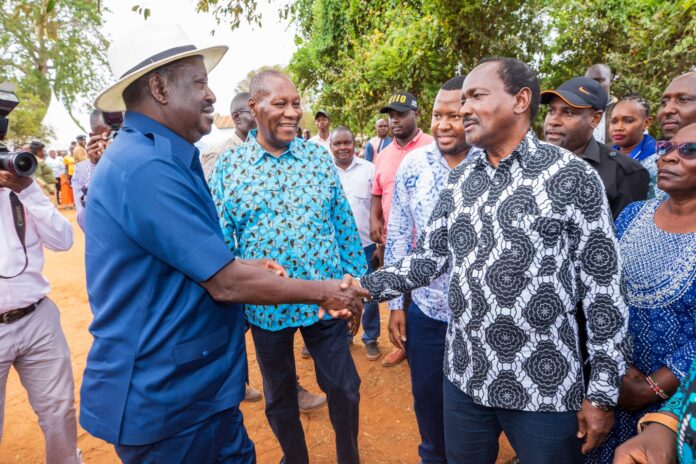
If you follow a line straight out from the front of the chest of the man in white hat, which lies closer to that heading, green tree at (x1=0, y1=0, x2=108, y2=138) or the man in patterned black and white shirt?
the man in patterned black and white shirt

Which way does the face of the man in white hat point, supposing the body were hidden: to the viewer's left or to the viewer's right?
to the viewer's right

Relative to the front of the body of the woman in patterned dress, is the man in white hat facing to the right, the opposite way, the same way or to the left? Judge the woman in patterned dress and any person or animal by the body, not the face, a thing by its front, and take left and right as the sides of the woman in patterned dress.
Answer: the opposite way

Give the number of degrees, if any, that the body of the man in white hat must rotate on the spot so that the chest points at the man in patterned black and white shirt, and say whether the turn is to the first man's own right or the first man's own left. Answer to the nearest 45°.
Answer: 0° — they already face them

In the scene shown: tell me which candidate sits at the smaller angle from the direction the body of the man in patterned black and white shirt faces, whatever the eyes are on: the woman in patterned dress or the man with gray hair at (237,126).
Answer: the man with gray hair

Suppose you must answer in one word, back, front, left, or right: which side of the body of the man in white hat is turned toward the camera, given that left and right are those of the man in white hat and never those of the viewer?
right

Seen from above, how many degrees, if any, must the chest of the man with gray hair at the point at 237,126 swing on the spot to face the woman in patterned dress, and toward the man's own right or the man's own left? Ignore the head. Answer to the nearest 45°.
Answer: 0° — they already face them

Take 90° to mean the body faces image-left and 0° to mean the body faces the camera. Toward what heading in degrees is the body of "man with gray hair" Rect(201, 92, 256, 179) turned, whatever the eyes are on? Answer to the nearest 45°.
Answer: approximately 315°

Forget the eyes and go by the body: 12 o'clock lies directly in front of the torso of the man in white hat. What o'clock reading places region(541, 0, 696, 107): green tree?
The green tree is roughly at 11 o'clock from the man in white hat.

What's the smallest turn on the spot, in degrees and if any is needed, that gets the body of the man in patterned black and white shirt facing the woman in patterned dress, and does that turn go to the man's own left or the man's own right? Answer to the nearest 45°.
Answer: approximately 180°

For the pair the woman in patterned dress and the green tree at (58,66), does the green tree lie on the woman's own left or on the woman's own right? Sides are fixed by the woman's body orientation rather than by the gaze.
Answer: on the woman's own right

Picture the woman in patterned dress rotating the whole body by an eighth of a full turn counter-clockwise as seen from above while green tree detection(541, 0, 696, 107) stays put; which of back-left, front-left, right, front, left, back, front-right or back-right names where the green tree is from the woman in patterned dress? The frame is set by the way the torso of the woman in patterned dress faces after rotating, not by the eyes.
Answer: back

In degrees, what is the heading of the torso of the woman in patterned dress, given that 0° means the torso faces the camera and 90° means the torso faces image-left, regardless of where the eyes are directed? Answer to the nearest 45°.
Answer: approximately 45°

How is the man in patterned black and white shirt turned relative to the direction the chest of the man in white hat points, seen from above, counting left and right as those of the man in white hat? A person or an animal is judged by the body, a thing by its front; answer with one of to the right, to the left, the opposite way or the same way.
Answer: the opposite way

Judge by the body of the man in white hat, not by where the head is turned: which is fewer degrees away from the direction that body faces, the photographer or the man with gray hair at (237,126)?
the man with gray hair

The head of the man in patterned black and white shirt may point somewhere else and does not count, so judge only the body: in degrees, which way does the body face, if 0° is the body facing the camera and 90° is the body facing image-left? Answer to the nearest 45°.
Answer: approximately 45°
